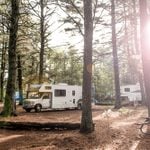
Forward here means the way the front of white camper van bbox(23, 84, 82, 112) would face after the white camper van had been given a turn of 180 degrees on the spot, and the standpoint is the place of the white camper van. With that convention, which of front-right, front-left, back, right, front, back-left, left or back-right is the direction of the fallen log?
back-right

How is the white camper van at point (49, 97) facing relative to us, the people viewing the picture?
facing the viewer and to the left of the viewer
